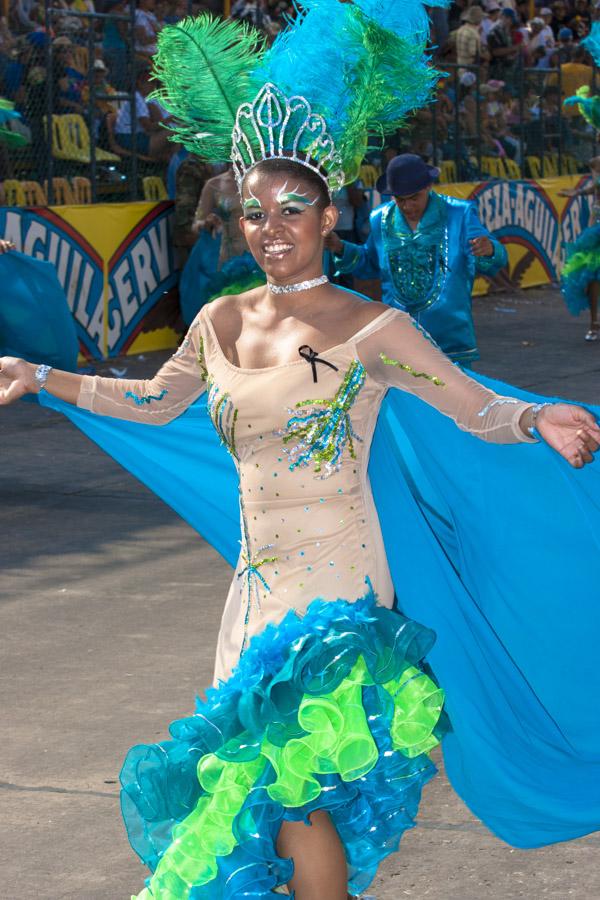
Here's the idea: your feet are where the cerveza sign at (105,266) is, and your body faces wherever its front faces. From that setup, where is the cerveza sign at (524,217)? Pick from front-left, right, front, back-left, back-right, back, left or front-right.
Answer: back-left

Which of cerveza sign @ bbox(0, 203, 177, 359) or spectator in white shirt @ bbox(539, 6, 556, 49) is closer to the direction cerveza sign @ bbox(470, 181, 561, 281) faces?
the cerveza sign

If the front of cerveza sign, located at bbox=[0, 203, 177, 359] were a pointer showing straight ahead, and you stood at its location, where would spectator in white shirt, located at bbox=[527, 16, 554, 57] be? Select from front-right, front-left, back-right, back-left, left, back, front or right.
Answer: back-left

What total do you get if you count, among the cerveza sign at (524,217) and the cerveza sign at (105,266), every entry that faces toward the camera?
2

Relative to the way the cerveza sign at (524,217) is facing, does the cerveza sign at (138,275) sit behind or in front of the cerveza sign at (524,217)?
in front

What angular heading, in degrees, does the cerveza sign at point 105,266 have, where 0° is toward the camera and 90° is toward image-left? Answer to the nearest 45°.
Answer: approximately 0°

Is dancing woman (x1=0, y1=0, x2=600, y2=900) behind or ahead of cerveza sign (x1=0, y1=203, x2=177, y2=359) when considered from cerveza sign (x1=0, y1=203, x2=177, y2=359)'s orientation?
ahead
